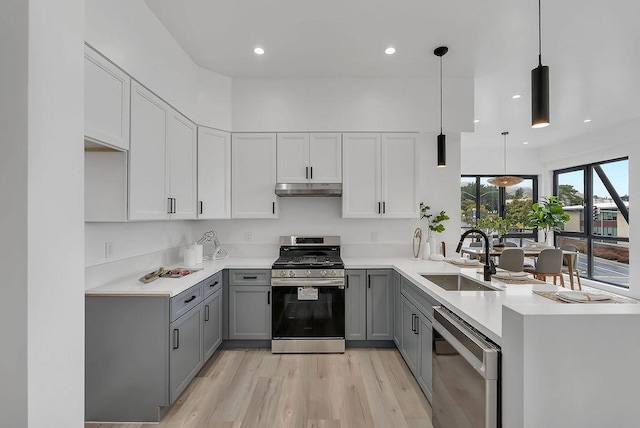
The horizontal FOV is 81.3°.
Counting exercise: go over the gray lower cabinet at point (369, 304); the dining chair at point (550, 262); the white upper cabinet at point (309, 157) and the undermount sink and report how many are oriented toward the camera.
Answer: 2

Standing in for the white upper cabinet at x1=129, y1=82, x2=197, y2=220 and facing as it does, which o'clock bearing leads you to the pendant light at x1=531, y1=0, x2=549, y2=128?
The pendant light is roughly at 12 o'clock from the white upper cabinet.

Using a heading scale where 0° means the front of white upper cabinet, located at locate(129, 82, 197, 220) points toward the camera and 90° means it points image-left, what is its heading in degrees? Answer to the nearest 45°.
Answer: approximately 315°

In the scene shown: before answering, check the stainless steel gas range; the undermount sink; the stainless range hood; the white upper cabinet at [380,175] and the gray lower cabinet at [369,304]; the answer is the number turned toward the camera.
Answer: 4

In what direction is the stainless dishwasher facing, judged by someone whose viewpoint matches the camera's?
facing the viewer and to the left of the viewer

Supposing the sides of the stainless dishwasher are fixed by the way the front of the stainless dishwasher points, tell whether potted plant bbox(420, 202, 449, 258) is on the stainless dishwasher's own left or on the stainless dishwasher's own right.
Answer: on the stainless dishwasher's own right

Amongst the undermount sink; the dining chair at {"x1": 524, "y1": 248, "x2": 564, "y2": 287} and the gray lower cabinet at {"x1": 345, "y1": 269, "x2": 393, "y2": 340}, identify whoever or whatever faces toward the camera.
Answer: the gray lower cabinet

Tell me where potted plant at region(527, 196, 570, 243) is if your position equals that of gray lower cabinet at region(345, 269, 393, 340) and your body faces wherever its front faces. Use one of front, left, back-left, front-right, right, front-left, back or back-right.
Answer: back-left

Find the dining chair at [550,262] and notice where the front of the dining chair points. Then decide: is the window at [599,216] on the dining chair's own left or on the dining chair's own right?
on the dining chair's own right

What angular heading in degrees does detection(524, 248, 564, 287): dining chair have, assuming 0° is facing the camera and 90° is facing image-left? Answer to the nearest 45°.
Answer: approximately 135°

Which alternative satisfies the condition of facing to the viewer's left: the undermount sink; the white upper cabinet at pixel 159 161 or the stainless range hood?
the undermount sink

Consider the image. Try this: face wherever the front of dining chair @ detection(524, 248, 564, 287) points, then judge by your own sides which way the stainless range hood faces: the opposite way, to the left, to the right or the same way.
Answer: the opposite way
